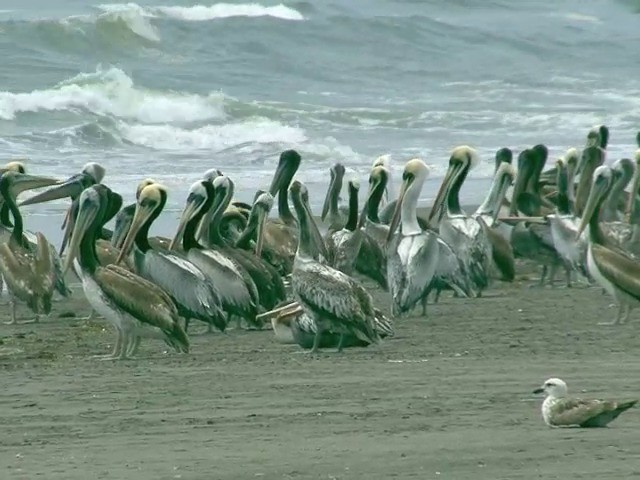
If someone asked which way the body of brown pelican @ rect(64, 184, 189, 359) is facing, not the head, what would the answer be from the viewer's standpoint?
to the viewer's left

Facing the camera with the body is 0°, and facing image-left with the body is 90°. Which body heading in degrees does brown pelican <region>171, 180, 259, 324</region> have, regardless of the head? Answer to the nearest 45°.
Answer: approximately 90°

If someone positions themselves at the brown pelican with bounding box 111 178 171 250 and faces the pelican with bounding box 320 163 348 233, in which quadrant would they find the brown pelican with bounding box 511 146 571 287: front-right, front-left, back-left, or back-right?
front-right

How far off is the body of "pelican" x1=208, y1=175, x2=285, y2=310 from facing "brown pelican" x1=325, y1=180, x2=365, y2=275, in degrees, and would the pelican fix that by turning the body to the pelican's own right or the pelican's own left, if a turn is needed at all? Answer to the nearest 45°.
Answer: approximately 135° to the pelican's own right

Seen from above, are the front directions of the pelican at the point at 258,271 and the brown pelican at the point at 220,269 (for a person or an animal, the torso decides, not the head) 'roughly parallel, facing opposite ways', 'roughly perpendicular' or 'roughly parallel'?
roughly parallel

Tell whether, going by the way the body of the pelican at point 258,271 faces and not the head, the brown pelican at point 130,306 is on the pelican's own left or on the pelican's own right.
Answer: on the pelican's own left

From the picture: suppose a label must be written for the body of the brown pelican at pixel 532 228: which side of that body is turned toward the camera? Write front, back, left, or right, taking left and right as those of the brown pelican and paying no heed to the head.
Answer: left

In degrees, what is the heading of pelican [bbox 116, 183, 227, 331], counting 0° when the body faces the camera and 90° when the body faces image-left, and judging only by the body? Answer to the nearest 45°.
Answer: approximately 90°

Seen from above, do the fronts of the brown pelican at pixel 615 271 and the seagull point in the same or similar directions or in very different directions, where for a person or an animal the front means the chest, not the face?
same or similar directions
